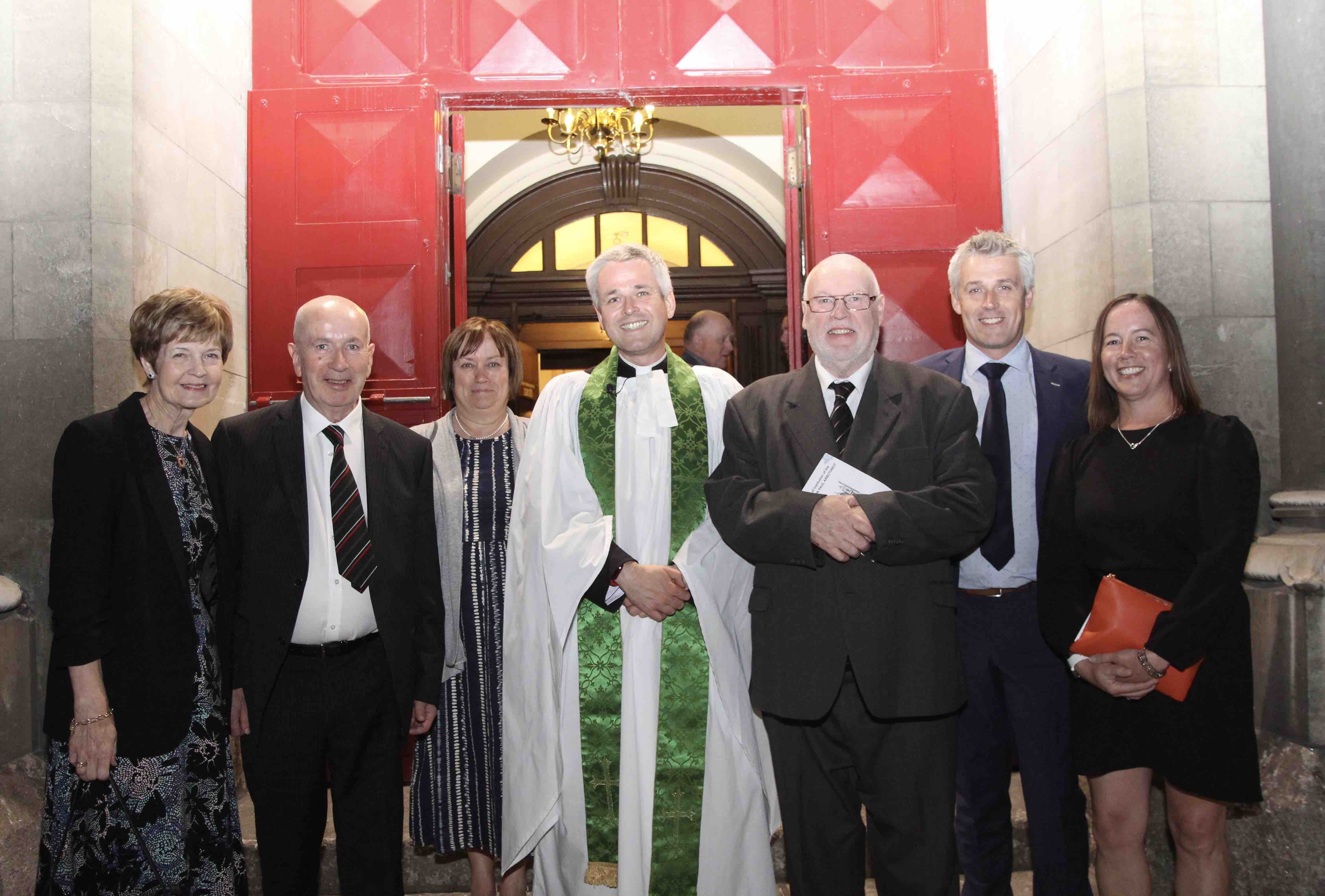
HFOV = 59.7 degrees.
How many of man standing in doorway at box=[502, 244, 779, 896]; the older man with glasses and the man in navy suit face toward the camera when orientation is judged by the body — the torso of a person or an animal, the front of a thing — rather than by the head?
3

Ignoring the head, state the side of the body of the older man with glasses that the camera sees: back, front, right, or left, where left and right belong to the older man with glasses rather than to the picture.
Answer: front

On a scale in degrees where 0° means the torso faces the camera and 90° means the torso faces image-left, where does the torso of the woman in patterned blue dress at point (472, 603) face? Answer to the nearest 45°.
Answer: approximately 0°

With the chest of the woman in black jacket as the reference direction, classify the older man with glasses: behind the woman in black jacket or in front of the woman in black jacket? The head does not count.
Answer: in front

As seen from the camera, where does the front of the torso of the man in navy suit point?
toward the camera

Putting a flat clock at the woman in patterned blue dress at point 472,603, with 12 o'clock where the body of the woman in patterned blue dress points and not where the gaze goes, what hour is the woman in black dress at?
The woman in black dress is roughly at 10 o'clock from the woman in patterned blue dress.

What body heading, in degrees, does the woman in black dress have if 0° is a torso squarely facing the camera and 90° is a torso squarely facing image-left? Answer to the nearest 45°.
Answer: approximately 45°

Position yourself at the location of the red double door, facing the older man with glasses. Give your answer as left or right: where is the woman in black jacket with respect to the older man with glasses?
right

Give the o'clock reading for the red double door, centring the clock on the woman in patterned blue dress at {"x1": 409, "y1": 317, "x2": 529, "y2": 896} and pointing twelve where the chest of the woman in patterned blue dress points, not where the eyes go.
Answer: The red double door is roughly at 6 o'clock from the woman in patterned blue dress.
